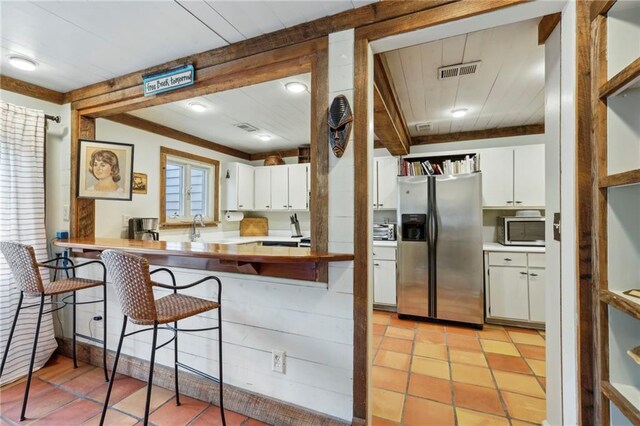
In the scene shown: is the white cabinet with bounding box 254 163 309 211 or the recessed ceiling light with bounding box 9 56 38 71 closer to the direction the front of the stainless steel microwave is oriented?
the recessed ceiling light

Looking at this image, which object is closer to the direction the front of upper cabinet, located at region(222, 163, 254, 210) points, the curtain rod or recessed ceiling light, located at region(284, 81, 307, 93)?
the recessed ceiling light

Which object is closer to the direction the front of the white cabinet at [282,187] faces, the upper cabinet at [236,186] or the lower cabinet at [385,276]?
the lower cabinet

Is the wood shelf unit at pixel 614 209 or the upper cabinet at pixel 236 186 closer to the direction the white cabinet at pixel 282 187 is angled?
the wood shelf unit
